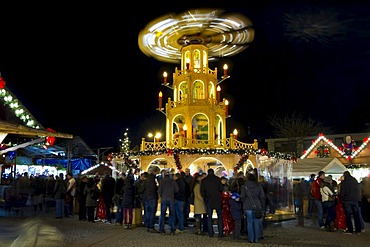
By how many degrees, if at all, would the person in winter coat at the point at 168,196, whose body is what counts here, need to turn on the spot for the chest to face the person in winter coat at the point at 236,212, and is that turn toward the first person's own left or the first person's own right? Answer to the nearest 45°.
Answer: approximately 135° to the first person's own right

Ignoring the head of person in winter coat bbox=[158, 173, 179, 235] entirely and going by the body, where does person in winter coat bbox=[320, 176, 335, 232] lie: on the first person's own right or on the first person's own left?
on the first person's own right

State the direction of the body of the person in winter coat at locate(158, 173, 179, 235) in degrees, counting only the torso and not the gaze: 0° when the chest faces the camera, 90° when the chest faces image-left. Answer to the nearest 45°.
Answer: approximately 180°

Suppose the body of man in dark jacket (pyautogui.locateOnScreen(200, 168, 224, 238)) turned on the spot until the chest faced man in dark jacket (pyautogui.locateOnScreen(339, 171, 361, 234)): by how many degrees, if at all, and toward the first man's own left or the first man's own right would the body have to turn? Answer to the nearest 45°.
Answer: approximately 90° to the first man's own right

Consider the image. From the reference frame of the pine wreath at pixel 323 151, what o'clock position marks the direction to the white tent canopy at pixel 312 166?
The white tent canopy is roughly at 12 o'clock from the pine wreath.

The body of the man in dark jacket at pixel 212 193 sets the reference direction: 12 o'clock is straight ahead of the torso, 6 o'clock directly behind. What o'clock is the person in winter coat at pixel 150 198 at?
The person in winter coat is roughly at 10 o'clock from the man in dark jacket.

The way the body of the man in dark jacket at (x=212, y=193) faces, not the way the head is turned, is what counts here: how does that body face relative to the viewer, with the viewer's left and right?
facing away from the viewer

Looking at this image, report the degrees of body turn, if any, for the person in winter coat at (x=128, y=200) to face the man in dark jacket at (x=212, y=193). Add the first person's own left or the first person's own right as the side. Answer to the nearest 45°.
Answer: approximately 135° to the first person's own right

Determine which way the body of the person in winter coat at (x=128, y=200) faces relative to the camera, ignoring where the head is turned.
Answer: away from the camera

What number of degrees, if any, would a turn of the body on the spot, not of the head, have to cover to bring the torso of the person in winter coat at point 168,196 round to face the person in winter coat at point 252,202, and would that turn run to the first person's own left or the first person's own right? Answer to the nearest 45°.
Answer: approximately 135° to the first person's own right

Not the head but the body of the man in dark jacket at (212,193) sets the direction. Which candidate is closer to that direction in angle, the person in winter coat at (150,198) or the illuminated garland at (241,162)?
the illuminated garland

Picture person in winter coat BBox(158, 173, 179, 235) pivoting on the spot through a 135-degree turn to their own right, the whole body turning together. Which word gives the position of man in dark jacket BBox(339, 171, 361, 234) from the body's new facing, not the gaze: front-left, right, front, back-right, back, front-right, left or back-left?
front-left

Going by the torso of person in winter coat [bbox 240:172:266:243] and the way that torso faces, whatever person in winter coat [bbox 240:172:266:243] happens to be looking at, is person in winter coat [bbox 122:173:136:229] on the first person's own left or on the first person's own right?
on the first person's own left

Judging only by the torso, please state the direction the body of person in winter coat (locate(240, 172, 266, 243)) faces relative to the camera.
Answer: away from the camera
